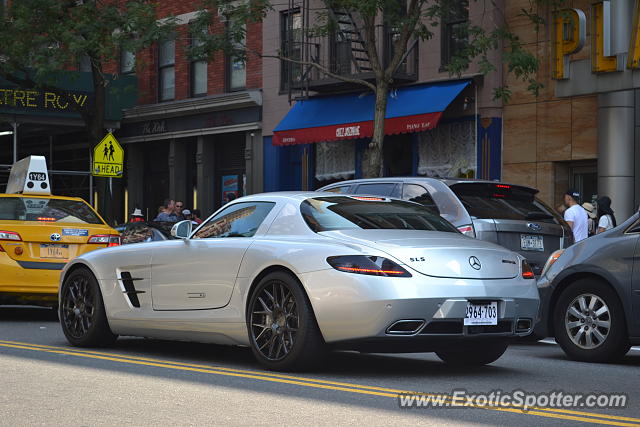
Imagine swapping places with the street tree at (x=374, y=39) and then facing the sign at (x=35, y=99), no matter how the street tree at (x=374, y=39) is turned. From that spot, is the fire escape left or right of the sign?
right

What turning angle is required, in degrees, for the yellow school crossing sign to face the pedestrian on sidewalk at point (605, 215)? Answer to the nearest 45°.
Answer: approximately 45° to its left

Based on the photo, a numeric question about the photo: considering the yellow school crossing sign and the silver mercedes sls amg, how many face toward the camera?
1

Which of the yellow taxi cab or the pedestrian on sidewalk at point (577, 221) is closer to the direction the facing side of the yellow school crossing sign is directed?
the yellow taxi cab

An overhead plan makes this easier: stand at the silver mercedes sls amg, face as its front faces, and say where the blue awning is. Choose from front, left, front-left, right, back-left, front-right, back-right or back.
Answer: front-right

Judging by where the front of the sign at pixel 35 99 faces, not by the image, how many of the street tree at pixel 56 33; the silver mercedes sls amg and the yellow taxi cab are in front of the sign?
3

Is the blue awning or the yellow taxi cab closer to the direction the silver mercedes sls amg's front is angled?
the yellow taxi cab

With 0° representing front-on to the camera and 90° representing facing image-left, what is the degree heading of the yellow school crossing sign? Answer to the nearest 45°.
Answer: approximately 0°

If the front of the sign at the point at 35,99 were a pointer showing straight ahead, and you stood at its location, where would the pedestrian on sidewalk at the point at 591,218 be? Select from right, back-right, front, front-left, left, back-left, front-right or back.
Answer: front-left

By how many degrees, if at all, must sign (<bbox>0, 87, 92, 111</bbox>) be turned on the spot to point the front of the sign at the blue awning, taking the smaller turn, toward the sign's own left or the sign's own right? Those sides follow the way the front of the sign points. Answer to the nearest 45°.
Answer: approximately 45° to the sign's own left

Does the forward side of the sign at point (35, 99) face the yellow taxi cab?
yes

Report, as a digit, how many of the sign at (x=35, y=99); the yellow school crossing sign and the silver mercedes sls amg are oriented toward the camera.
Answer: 2

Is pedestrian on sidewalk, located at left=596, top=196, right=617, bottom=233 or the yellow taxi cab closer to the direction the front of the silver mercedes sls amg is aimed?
the yellow taxi cab
